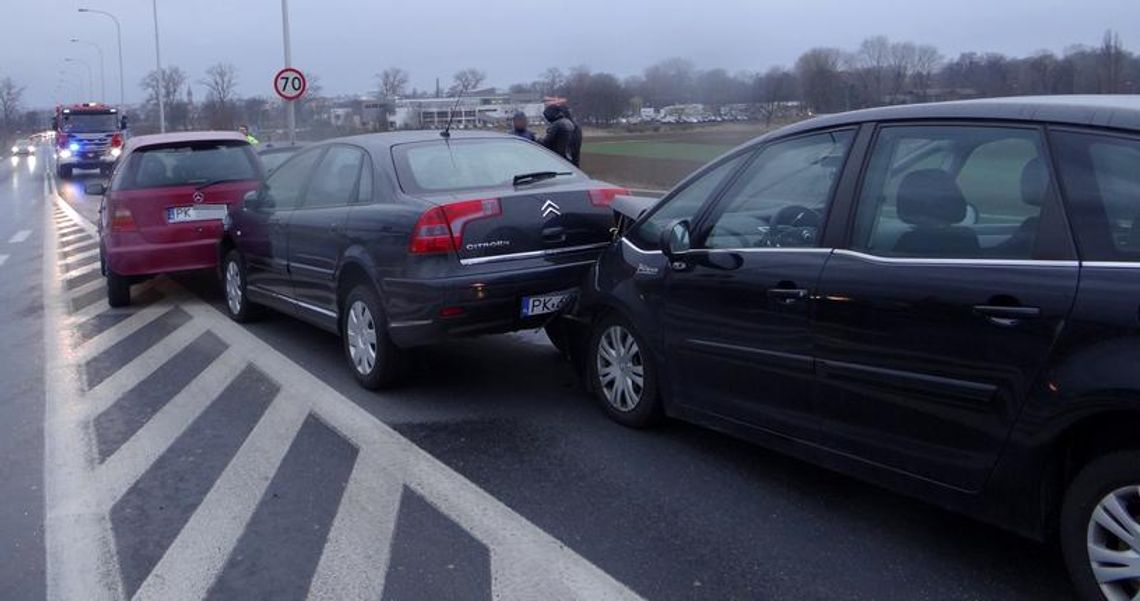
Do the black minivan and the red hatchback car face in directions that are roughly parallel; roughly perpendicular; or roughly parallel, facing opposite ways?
roughly parallel

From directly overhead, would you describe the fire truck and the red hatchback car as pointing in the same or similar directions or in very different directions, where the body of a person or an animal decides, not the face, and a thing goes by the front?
very different directions

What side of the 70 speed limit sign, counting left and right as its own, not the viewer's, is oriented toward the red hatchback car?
front

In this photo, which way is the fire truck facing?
toward the camera

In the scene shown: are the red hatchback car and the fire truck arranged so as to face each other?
yes

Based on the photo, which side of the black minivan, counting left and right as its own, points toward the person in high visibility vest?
front

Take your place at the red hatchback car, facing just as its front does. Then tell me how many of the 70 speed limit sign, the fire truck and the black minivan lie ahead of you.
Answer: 2

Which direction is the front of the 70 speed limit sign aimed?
toward the camera

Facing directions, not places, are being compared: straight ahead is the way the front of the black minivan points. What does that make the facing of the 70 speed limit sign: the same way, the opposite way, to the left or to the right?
the opposite way

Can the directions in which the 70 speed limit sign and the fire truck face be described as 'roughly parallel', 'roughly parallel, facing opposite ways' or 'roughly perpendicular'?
roughly parallel

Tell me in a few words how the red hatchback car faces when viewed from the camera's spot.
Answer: facing away from the viewer

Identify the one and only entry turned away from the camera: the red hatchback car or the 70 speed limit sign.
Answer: the red hatchback car

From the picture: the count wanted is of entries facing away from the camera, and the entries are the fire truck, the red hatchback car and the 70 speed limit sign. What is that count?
1

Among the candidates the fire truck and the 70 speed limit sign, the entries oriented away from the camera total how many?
0

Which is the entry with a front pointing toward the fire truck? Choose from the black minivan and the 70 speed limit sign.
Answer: the black minivan

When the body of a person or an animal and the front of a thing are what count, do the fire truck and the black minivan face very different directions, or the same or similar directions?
very different directions

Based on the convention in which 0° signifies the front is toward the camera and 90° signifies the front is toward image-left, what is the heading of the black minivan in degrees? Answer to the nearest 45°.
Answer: approximately 135°
